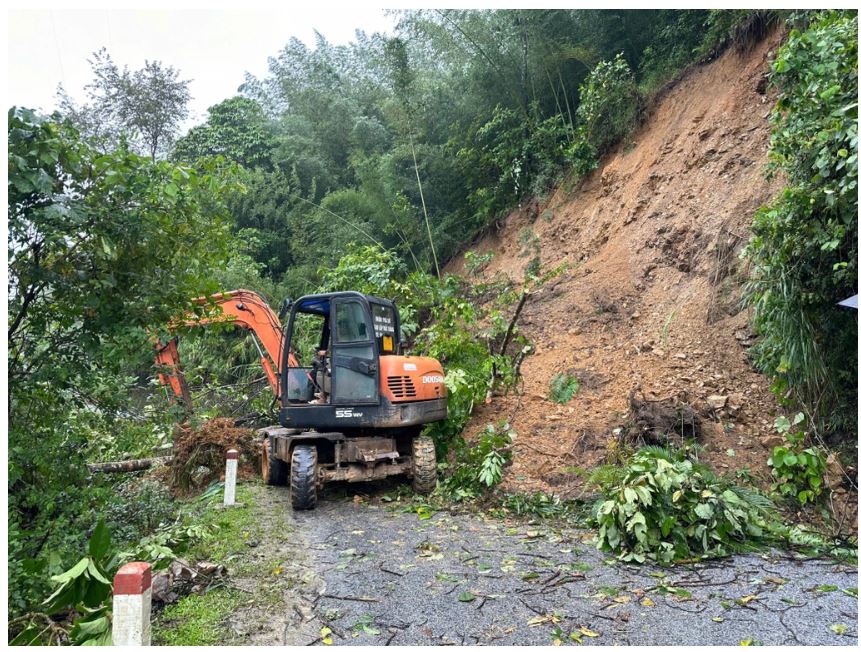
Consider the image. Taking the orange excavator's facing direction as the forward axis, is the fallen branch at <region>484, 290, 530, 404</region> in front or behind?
behind

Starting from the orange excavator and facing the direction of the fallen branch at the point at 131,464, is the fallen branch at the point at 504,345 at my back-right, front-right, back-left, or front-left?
back-right

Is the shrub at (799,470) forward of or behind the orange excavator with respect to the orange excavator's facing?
behind

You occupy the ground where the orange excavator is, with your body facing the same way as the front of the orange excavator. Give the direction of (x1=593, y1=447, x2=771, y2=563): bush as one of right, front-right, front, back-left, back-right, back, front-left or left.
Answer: back-left

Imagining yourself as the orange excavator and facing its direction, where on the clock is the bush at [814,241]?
The bush is roughly at 7 o'clock from the orange excavator.

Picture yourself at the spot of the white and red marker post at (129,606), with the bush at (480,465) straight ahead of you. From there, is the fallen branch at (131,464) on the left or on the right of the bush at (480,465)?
left
